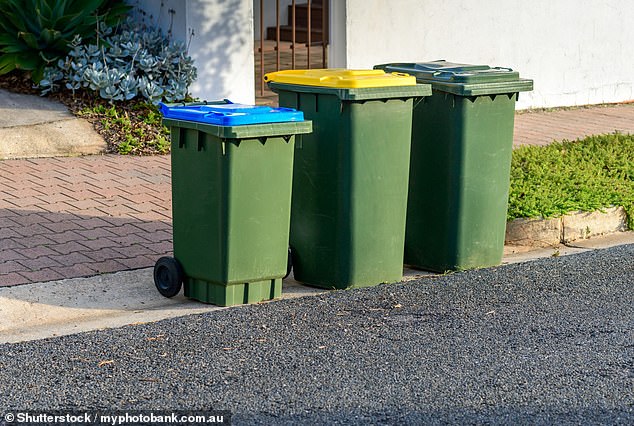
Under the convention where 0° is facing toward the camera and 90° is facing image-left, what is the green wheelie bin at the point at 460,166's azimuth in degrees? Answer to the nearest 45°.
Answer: approximately 315°

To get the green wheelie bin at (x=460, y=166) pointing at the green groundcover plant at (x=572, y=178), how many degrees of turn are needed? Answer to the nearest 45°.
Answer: approximately 90° to its left

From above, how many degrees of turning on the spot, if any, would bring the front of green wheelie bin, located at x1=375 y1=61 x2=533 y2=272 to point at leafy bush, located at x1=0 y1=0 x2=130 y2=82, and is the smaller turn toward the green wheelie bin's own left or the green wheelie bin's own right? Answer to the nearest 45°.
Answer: approximately 180°

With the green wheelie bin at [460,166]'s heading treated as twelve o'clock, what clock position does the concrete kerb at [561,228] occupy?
The concrete kerb is roughly at 9 o'clock from the green wheelie bin.

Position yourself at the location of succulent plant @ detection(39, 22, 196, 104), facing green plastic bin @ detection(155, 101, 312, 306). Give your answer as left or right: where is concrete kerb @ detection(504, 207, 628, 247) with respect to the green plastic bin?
left

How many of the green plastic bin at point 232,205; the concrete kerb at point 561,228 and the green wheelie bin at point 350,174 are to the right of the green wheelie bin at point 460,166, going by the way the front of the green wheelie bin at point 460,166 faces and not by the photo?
2

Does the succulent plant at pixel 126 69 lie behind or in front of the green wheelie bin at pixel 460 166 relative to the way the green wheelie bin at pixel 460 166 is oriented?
behind

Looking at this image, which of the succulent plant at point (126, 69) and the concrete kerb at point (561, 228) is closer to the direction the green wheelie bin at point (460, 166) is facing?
the concrete kerb

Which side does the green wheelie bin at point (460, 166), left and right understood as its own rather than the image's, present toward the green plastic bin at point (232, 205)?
right

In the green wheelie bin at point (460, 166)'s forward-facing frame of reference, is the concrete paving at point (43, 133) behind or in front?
behind
